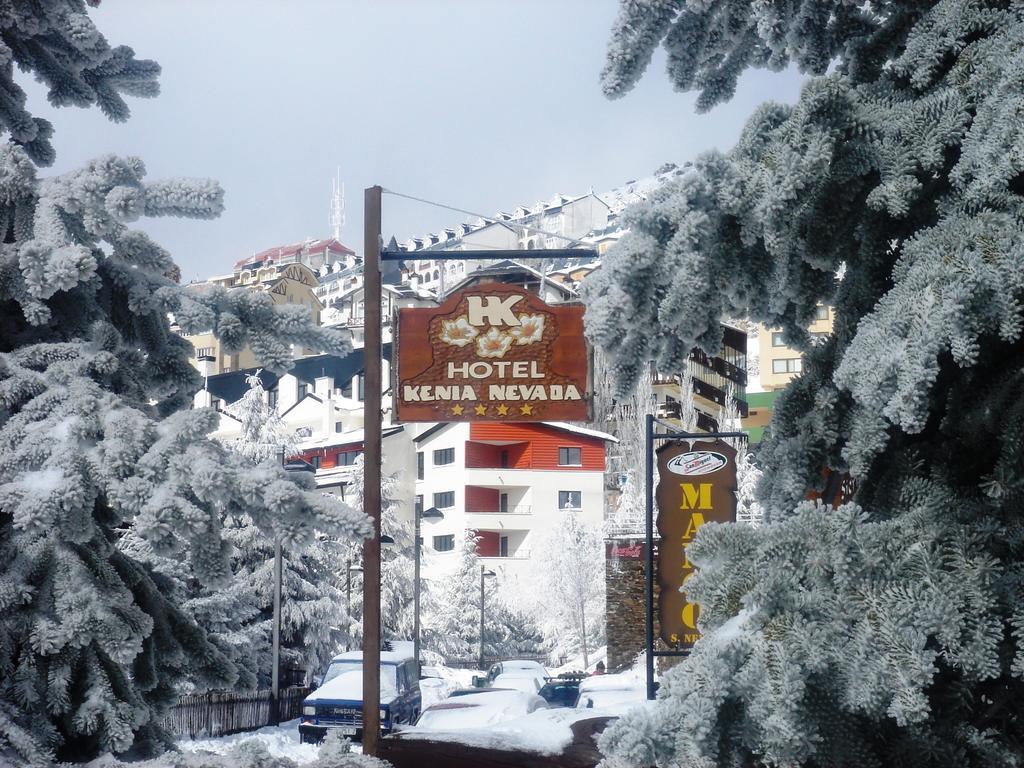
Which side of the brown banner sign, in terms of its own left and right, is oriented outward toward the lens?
front

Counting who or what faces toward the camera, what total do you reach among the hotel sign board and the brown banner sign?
2

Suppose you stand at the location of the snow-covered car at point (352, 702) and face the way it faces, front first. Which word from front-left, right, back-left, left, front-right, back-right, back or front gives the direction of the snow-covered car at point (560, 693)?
back

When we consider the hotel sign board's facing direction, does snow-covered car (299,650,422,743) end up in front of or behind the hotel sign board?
behind

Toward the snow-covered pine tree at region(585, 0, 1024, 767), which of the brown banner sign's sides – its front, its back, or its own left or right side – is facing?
front

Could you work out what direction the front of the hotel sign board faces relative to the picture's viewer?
facing the viewer

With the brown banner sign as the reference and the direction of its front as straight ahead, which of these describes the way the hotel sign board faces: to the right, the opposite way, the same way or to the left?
the same way

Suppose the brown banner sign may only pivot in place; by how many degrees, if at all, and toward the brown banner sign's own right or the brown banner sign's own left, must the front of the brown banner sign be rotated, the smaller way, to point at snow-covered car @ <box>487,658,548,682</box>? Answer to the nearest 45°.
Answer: approximately 180°

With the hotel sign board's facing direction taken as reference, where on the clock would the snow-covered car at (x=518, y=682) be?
The snow-covered car is roughly at 6 o'clock from the hotel sign board.

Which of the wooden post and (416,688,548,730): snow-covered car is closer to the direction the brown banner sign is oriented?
the wooden post

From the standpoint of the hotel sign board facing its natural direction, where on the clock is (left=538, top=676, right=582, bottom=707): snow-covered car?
The snow-covered car is roughly at 6 o'clock from the hotel sign board.
